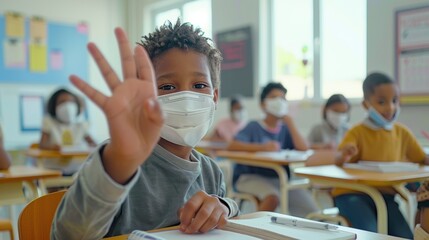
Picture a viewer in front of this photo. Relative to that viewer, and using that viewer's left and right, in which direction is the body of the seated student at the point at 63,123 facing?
facing the viewer

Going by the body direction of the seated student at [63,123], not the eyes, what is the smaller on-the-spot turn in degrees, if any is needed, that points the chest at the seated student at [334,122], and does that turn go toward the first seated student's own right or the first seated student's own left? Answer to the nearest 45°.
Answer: approximately 45° to the first seated student's own left

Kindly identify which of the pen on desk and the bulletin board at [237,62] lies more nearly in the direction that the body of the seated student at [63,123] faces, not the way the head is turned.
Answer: the pen on desk

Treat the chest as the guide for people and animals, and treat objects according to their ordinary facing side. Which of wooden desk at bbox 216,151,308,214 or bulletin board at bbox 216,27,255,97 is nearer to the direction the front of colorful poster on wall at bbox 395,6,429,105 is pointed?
the wooden desk

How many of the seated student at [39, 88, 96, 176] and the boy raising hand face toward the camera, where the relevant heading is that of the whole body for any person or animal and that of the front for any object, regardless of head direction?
2

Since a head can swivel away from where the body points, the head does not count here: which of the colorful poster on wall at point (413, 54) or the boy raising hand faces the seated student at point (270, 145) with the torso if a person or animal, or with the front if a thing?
the colorful poster on wall

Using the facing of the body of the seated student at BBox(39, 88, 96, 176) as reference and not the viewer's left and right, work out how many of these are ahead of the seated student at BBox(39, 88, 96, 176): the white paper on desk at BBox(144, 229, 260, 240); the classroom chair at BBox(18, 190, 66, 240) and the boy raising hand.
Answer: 3

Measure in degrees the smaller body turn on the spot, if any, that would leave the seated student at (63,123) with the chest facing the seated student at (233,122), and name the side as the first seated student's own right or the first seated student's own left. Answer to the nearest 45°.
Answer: approximately 90° to the first seated student's own left

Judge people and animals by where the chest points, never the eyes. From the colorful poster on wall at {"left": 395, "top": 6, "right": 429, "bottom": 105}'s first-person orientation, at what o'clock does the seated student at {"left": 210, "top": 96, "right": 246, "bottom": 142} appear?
The seated student is roughly at 2 o'clock from the colorful poster on wall.

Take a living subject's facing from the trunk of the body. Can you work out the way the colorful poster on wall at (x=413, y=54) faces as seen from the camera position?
facing the viewer and to the left of the viewer

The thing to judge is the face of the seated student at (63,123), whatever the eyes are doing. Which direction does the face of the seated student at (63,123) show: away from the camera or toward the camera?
toward the camera

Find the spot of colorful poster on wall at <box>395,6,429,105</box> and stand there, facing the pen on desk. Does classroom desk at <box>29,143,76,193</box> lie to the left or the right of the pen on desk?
right

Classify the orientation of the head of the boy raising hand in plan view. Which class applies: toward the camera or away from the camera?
toward the camera

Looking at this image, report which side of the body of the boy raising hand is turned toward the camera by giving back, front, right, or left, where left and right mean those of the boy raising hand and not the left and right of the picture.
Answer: front
